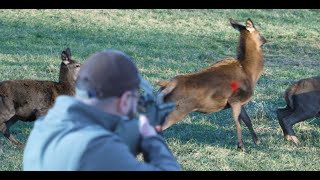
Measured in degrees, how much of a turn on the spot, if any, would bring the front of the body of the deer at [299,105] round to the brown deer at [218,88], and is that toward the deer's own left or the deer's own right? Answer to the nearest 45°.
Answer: approximately 135° to the deer's own right

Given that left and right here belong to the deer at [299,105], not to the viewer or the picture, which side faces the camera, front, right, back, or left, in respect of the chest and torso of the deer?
right

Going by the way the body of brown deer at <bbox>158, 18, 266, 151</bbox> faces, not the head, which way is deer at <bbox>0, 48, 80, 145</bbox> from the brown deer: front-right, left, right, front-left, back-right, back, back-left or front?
back

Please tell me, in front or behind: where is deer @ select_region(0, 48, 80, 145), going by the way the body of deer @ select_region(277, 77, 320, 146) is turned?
behind

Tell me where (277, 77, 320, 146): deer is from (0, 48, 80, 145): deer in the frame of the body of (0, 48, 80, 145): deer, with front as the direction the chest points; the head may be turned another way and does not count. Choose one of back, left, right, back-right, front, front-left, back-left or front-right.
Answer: front

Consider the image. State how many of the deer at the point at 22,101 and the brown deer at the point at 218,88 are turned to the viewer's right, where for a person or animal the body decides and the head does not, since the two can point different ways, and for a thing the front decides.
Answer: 2

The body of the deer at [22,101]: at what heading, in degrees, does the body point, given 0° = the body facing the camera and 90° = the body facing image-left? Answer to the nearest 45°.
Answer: approximately 270°

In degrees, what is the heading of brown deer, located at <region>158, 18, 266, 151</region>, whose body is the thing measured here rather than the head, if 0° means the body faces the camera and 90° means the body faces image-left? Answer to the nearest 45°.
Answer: approximately 270°

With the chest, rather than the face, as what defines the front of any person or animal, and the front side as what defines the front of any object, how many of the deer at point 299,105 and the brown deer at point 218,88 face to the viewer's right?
2

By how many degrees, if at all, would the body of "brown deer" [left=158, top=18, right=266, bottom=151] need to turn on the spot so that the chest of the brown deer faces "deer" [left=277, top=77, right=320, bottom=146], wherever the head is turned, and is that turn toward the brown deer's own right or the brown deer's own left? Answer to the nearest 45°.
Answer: approximately 45° to the brown deer's own left
